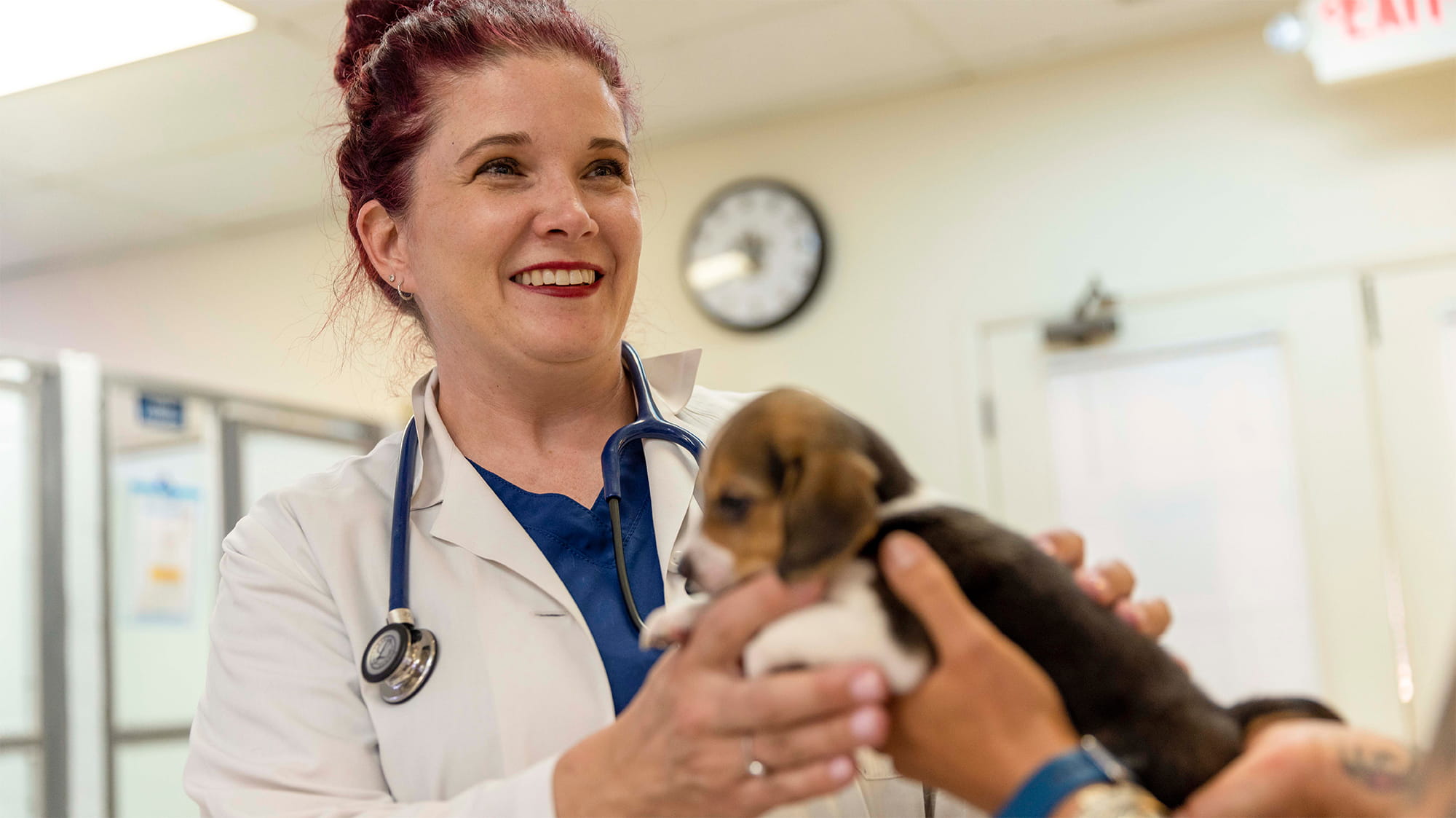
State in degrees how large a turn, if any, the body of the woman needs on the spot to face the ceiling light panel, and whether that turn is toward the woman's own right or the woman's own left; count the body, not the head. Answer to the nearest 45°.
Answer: approximately 180°

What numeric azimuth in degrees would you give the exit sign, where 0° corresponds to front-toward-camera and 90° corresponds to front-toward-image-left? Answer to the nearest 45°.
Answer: approximately 0°

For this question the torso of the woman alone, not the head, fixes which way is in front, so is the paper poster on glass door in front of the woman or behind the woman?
behind

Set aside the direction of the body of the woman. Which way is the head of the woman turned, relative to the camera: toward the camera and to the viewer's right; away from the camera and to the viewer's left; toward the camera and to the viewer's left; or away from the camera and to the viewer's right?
toward the camera and to the viewer's right

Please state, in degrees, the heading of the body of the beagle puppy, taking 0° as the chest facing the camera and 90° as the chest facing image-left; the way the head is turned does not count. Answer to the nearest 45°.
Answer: approximately 90°

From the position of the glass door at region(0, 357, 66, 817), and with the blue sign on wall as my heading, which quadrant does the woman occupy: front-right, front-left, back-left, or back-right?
back-right

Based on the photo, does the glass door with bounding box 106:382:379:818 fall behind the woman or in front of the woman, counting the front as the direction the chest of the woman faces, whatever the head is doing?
behind

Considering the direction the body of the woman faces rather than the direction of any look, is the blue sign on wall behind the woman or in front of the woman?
behind
